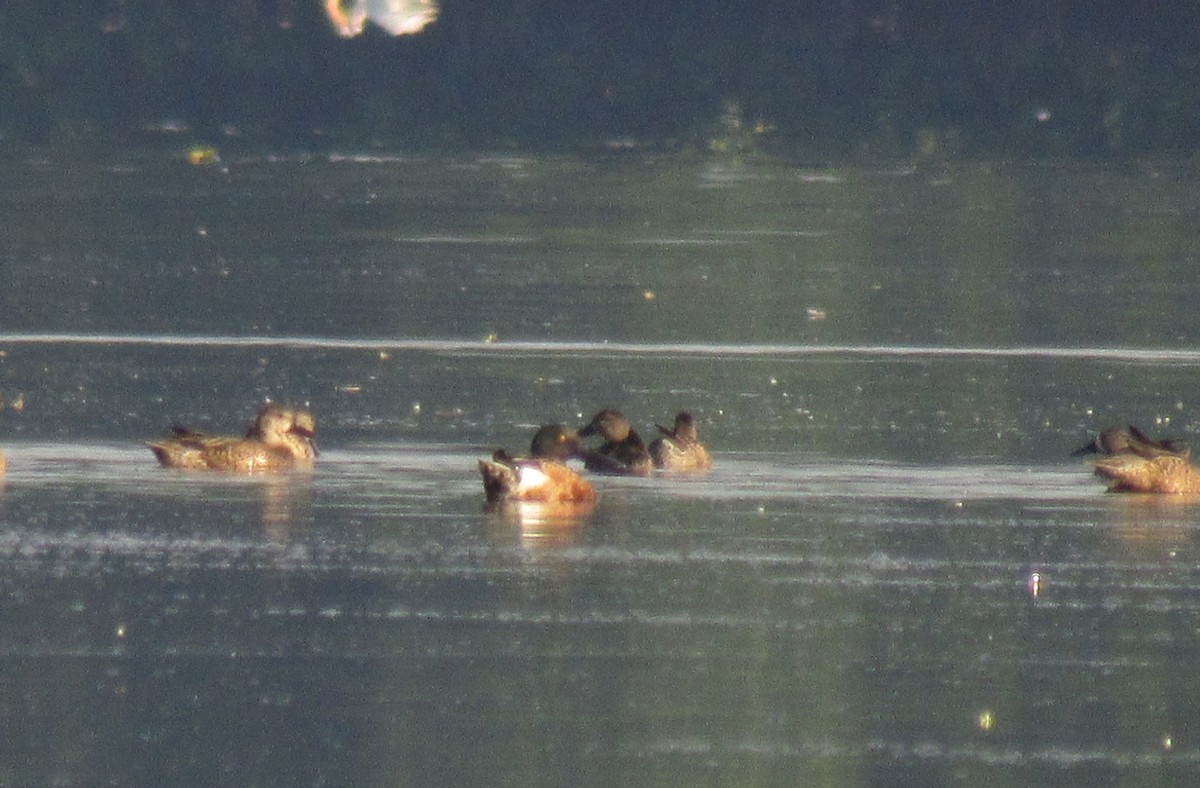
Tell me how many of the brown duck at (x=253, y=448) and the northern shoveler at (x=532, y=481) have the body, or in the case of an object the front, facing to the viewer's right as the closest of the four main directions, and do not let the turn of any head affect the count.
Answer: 2

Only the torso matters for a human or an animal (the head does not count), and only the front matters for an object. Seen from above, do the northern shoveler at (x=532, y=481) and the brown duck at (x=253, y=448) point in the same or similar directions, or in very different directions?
same or similar directions

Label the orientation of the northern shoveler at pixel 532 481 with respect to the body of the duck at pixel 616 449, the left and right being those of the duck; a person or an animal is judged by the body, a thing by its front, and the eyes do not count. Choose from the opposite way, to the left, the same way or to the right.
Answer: the opposite way

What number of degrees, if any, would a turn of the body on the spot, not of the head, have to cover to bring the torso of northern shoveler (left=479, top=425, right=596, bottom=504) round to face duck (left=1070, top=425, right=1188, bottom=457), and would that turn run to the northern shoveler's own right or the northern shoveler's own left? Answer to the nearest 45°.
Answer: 0° — it already faces it

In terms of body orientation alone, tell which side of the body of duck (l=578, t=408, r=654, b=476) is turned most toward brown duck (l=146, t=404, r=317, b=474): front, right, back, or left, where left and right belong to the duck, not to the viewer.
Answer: front

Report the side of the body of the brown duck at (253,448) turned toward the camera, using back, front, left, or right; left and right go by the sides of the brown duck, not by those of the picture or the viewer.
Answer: right

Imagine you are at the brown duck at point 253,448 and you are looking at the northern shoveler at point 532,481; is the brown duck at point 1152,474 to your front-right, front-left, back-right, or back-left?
front-left

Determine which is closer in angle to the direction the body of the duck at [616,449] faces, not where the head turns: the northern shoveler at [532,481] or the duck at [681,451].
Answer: the northern shoveler
